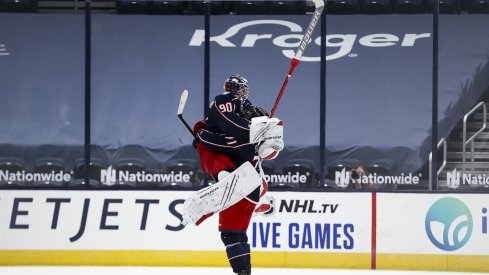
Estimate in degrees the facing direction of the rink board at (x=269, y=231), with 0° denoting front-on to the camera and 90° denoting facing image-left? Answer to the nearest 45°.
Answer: approximately 0°

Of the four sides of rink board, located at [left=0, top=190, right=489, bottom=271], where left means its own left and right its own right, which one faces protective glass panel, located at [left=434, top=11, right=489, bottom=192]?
left

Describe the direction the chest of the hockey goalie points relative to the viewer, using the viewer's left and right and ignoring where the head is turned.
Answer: facing to the right of the viewer

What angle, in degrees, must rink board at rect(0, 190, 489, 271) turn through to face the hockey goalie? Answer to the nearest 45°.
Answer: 0° — it already faces them

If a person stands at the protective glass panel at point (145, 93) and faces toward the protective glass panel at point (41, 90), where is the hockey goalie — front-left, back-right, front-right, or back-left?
back-left

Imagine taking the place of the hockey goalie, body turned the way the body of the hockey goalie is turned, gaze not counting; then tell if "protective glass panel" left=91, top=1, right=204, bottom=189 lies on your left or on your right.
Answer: on your left

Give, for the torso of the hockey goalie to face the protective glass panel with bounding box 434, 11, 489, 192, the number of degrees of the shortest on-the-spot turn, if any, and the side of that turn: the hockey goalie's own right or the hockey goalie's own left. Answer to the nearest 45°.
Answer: approximately 45° to the hockey goalie's own left

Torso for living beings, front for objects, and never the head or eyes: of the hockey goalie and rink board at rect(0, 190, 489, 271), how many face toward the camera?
1

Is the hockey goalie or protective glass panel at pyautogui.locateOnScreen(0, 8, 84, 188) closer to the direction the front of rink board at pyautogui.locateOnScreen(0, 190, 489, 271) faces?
the hockey goalie
